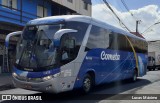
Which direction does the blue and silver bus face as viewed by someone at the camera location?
facing the viewer and to the left of the viewer
